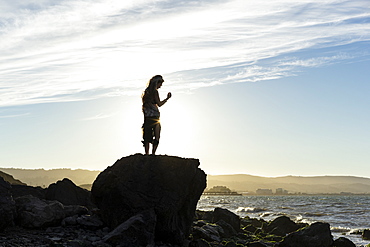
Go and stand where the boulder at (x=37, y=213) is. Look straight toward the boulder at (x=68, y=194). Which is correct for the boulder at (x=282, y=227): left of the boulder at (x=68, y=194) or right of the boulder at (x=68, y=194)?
right

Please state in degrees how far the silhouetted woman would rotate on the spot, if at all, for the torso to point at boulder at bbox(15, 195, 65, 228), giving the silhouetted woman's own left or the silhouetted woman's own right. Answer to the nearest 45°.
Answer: approximately 180°

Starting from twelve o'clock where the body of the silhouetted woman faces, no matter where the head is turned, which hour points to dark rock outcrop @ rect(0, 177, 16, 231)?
The dark rock outcrop is roughly at 5 o'clock from the silhouetted woman.

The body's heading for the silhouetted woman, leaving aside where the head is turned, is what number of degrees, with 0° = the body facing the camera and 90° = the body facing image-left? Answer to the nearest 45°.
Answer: approximately 270°

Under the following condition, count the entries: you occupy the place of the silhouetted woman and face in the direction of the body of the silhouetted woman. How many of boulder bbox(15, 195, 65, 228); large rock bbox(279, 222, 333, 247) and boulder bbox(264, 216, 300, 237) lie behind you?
1

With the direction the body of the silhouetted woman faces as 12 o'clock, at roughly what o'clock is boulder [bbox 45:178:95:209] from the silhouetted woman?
The boulder is roughly at 8 o'clock from the silhouetted woman.
